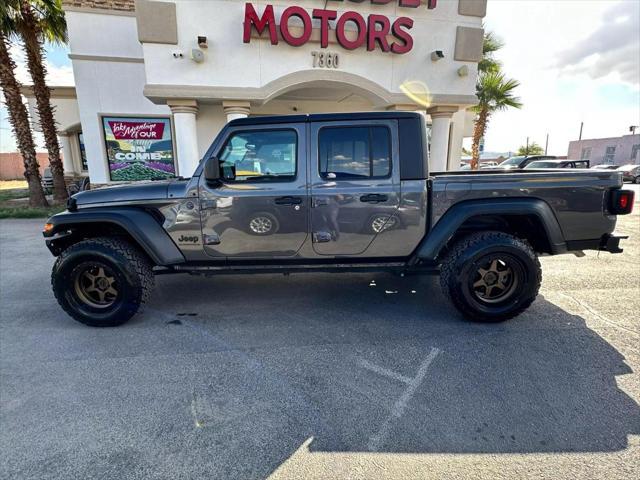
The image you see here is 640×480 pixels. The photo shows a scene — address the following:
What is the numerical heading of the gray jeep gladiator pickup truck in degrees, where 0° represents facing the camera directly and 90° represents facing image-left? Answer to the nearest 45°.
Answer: approximately 90°

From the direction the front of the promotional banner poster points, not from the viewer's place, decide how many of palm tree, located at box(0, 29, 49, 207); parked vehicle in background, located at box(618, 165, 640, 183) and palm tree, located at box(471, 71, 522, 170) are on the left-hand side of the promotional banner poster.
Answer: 2

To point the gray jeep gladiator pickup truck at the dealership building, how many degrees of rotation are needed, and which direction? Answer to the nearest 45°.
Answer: approximately 45° to its right

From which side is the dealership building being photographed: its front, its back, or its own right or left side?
front

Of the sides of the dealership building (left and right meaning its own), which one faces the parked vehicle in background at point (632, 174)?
left

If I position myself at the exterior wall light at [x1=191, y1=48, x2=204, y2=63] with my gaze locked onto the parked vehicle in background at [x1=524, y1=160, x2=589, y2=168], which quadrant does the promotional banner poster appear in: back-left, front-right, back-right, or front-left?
back-left

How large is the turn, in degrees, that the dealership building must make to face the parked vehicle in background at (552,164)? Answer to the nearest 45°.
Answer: approximately 90° to its left

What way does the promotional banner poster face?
toward the camera

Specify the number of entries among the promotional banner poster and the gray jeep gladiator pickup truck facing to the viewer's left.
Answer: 1

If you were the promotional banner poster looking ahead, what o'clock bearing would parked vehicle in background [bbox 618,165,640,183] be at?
The parked vehicle in background is roughly at 9 o'clock from the promotional banner poster.

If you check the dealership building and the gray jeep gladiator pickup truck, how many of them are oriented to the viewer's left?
1

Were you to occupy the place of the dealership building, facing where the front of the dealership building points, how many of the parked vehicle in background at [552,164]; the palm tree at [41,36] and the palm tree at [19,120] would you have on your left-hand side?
1

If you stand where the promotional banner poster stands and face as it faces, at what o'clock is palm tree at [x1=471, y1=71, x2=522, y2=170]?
The palm tree is roughly at 9 o'clock from the promotional banner poster.

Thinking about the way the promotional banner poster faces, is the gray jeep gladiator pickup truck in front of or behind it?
in front

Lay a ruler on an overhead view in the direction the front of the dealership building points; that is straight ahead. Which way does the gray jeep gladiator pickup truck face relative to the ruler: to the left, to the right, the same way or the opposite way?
to the right
